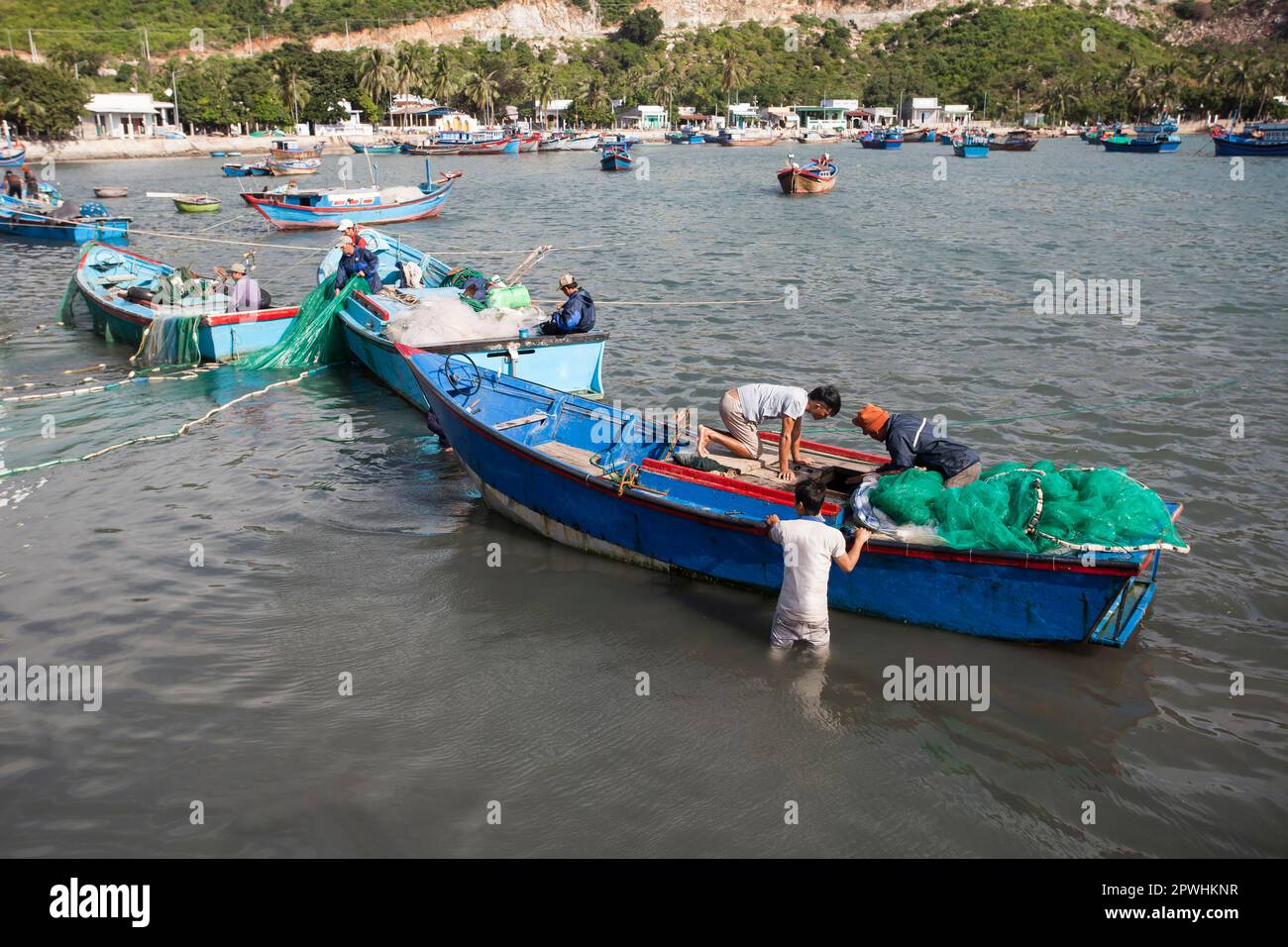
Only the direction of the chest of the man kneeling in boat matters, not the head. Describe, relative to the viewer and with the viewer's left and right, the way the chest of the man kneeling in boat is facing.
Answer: facing to the right of the viewer

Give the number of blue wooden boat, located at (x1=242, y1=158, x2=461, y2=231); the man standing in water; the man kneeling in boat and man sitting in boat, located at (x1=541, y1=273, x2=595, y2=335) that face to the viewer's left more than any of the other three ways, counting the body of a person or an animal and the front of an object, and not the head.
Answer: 1

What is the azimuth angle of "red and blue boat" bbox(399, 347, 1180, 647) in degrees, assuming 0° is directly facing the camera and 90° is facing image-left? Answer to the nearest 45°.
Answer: approximately 135°

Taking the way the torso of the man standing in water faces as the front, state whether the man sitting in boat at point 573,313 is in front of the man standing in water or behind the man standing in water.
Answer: in front

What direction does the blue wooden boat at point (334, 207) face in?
to the viewer's right

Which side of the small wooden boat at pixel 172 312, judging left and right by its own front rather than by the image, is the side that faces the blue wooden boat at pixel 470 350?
back

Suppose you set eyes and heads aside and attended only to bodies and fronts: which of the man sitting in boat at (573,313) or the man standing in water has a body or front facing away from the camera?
the man standing in water

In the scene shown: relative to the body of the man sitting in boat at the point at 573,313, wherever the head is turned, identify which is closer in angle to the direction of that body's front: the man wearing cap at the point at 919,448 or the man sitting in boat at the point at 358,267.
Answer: the man sitting in boat

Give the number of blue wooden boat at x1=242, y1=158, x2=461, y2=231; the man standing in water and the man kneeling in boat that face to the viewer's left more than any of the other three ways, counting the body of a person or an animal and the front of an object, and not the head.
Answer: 0

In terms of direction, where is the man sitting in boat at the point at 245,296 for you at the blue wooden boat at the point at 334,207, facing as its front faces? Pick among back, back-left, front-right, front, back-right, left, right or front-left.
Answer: right

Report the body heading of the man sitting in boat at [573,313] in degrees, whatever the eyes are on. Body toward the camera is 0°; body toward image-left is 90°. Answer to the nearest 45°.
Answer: approximately 90°

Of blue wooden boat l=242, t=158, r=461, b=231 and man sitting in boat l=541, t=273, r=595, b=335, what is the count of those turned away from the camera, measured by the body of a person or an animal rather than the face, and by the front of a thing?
0

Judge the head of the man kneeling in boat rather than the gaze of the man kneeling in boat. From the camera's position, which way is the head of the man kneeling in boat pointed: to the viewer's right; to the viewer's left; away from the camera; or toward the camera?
to the viewer's right

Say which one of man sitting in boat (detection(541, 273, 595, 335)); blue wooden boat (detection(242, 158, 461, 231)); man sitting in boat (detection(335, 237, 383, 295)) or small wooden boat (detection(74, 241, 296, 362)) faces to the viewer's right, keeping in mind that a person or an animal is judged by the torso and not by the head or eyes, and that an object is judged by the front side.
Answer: the blue wooden boat

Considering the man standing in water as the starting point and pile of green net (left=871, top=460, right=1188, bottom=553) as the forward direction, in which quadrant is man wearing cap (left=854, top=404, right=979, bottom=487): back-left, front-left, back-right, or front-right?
front-left

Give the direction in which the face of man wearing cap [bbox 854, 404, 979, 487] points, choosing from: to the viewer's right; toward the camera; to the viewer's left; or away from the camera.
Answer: to the viewer's left

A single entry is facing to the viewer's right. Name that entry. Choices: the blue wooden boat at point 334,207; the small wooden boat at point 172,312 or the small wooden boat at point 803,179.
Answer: the blue wooden boat
